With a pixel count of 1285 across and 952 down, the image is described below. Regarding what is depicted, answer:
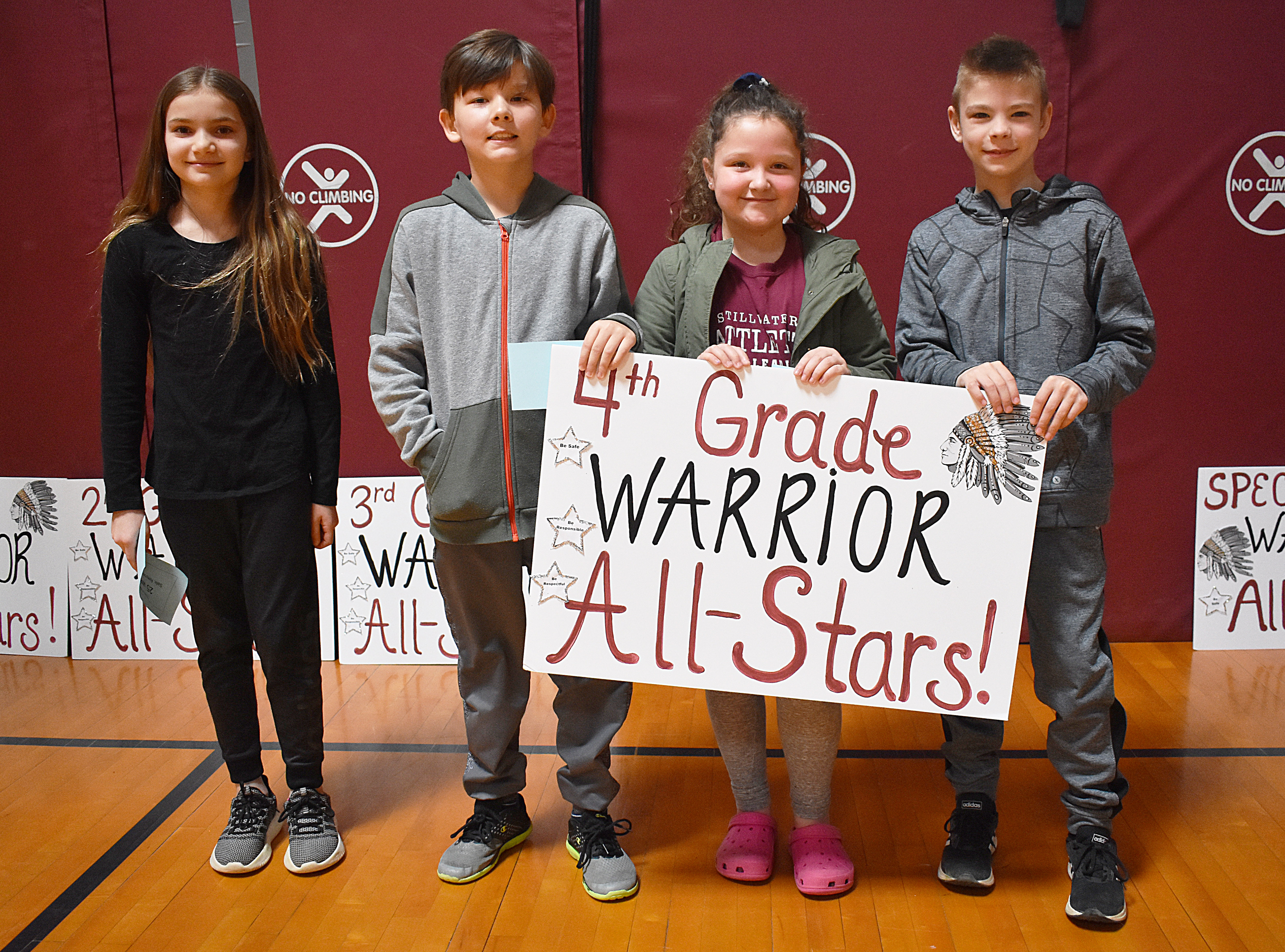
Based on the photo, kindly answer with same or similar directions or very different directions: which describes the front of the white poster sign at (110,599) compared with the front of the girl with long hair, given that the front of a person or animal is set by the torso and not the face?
same or similar directions

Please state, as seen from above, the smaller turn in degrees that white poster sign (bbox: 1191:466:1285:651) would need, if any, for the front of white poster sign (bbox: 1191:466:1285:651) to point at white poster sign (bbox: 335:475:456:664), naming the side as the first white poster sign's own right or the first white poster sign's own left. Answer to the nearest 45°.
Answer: approximately 45° to the first white poster sign's own right

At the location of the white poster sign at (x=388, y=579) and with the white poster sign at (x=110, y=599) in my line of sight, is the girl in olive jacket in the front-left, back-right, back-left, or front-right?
back-left

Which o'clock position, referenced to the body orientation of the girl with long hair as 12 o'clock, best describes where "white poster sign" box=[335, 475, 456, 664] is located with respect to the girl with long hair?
The white poster sign is roughly at 7 o'clock from the girl with long hair.

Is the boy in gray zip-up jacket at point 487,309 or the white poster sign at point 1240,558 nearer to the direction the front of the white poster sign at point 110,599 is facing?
the boy in gray zip-up jacket

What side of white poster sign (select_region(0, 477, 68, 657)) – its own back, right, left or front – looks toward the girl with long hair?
front

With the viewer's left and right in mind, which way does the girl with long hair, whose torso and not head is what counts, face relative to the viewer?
facing the viewer

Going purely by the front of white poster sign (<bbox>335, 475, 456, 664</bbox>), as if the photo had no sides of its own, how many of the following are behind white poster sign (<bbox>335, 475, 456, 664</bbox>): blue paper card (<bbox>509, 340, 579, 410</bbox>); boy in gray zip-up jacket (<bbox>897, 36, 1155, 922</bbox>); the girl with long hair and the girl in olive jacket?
0

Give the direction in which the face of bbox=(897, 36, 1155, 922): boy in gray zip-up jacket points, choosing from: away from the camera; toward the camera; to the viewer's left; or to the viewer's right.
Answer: toward the camera

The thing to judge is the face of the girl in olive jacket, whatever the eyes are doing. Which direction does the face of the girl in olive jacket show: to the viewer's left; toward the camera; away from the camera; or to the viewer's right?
toward the camera

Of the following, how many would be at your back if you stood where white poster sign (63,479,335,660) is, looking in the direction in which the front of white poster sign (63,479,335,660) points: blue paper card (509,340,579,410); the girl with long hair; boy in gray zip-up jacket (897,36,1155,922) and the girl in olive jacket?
0

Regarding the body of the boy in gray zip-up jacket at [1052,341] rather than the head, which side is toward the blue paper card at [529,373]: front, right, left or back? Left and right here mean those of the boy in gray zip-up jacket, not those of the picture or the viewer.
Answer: right

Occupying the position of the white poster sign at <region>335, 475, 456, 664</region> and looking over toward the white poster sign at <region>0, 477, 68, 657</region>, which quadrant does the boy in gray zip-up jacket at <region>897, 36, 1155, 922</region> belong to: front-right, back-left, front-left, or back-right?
back-left

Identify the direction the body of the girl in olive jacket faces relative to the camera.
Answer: toward the camera

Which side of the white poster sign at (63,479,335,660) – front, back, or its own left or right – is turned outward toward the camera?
front
